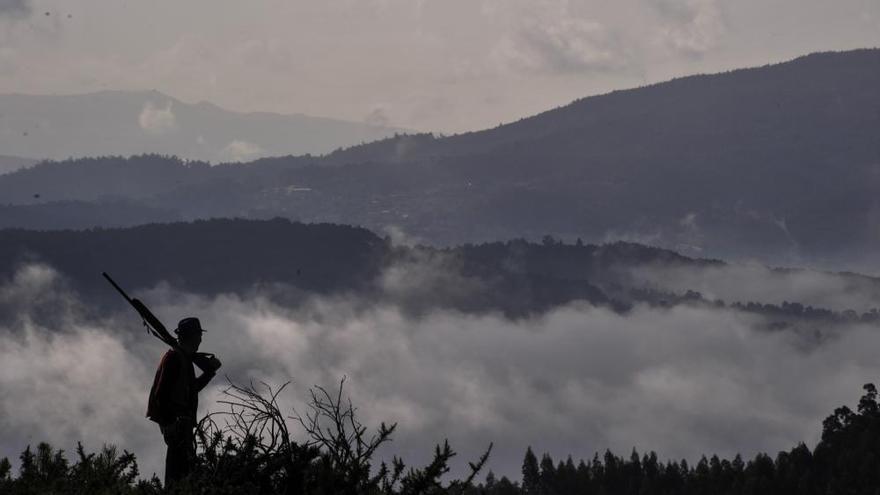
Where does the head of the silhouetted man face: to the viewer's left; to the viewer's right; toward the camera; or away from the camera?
to the viewer's right

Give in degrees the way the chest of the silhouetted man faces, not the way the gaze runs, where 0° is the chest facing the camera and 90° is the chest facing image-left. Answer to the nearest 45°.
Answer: approximately 270°
